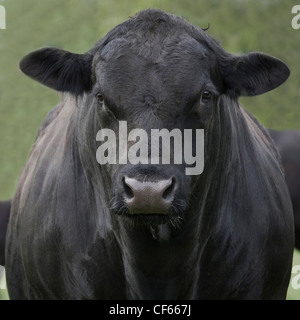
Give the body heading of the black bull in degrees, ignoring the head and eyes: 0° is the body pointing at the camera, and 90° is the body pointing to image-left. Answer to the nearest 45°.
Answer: approximately 0°
